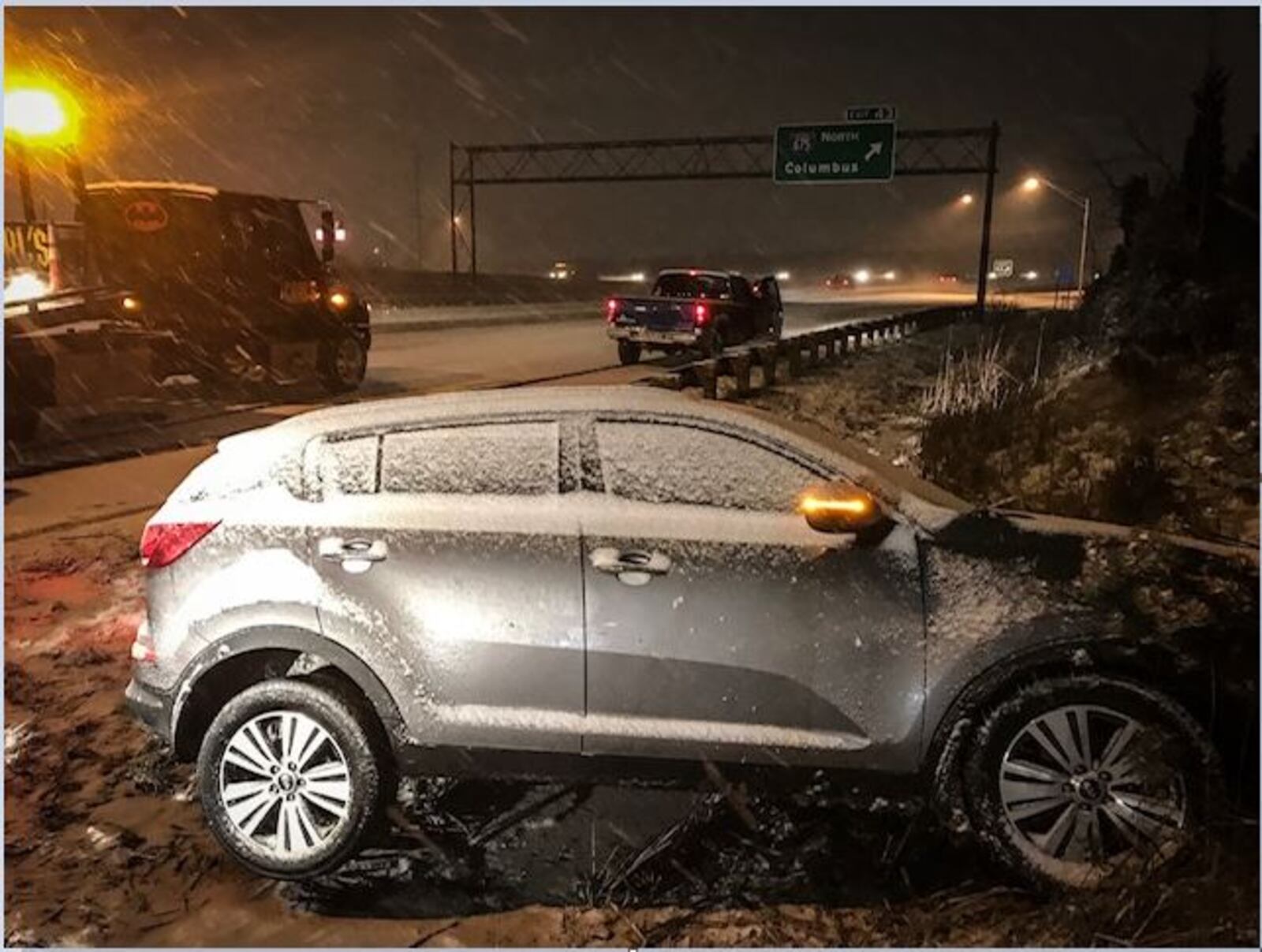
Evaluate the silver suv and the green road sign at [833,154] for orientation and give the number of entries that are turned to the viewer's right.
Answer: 1

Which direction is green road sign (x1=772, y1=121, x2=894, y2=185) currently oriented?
toward the camera

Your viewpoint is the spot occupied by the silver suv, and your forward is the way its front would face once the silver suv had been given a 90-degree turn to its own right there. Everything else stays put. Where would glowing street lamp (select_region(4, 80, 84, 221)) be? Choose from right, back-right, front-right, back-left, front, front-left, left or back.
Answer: back-right

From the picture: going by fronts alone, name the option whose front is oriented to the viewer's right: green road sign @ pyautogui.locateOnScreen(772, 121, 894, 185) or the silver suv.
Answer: the silver suv

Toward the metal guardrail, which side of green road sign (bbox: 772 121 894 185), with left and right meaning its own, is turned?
front

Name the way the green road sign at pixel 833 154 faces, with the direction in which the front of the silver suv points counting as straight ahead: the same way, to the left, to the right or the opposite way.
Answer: to the right

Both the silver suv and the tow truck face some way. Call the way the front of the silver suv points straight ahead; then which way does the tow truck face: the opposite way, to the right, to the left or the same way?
to the left

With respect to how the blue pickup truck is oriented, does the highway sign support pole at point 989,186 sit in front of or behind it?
in front

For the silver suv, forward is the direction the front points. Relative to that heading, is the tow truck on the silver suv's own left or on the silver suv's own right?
on the silver suv's own left

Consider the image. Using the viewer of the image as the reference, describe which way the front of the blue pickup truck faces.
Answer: facing away from the viewer and to the right of the viewer

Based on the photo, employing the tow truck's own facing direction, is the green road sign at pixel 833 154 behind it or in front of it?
in front

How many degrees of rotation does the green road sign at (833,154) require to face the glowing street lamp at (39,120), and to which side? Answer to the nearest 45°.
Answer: approximately 45° to its right

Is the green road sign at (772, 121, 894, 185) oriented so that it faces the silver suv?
yes

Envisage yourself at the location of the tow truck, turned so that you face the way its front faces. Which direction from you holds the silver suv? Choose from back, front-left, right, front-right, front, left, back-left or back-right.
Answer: back-right

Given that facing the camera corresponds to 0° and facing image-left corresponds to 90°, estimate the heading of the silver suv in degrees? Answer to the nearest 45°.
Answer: approximately 270°

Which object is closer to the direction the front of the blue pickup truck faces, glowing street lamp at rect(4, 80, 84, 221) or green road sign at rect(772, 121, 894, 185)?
the green road sign
